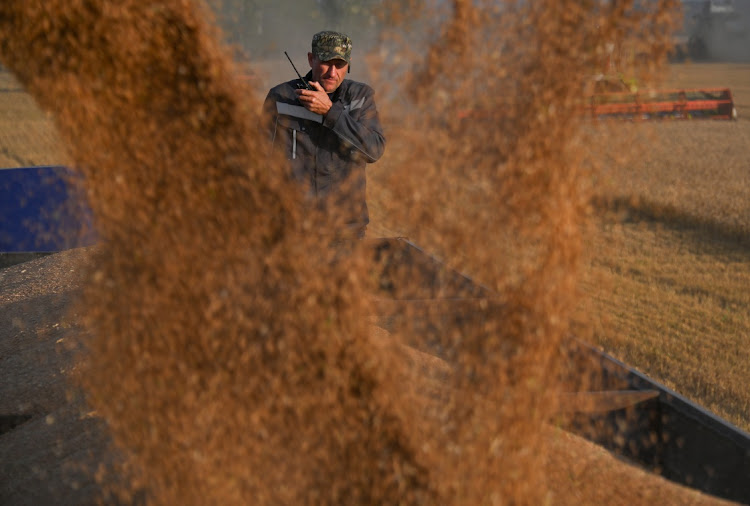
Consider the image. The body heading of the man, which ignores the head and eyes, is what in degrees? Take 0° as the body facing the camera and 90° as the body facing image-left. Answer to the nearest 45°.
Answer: approximately 0°

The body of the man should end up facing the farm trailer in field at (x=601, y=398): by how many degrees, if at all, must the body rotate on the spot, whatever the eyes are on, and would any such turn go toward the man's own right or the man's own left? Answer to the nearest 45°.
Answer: approximately 45° to the man's own left

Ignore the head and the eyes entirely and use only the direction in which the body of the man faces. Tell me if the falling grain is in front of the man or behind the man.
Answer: in front
